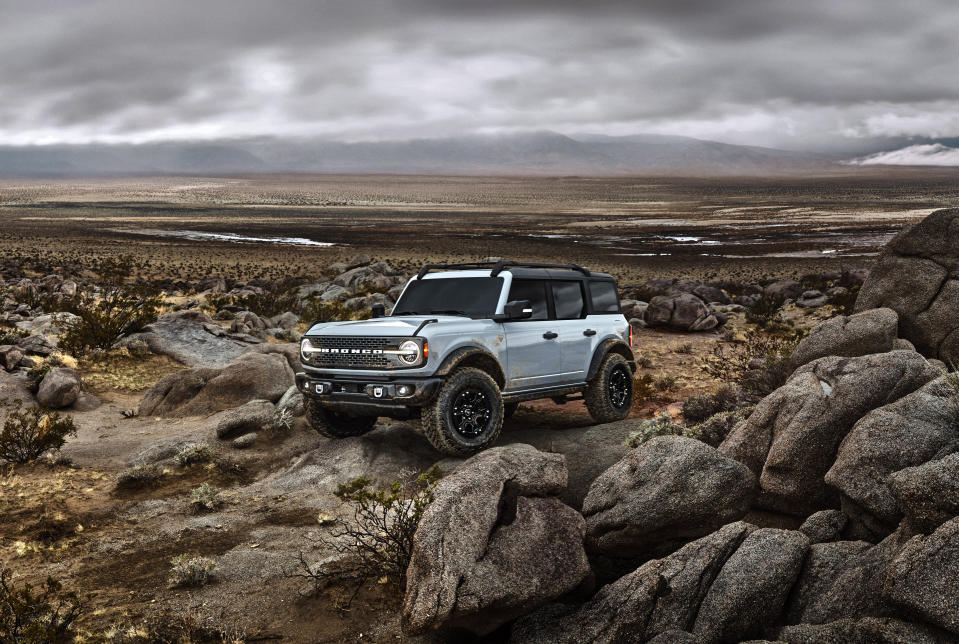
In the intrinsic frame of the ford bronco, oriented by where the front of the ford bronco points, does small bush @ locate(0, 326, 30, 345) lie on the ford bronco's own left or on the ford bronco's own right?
on the ford bronco's own right

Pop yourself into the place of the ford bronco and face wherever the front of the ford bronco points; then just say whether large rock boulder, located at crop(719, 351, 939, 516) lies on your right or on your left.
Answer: on your left

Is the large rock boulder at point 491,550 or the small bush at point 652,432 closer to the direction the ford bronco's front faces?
the large rock boulder

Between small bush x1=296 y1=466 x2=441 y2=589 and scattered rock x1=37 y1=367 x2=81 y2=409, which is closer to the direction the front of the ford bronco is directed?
the small bush

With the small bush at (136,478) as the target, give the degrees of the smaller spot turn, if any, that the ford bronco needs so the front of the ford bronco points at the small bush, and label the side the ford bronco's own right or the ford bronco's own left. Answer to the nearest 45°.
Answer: approximately 45° to the ford bronco's own right

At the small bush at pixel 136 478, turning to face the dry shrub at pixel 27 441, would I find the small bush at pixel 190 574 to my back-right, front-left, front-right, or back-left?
back-left

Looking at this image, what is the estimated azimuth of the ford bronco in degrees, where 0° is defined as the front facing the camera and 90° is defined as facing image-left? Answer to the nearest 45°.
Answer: approximately 45°

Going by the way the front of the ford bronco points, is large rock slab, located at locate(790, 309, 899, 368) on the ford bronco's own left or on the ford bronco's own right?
on the ford bronco's own left

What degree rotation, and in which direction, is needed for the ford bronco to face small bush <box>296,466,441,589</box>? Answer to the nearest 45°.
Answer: approximately 45° to its left

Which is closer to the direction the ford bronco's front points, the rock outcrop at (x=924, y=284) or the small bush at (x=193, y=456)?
the small bush
